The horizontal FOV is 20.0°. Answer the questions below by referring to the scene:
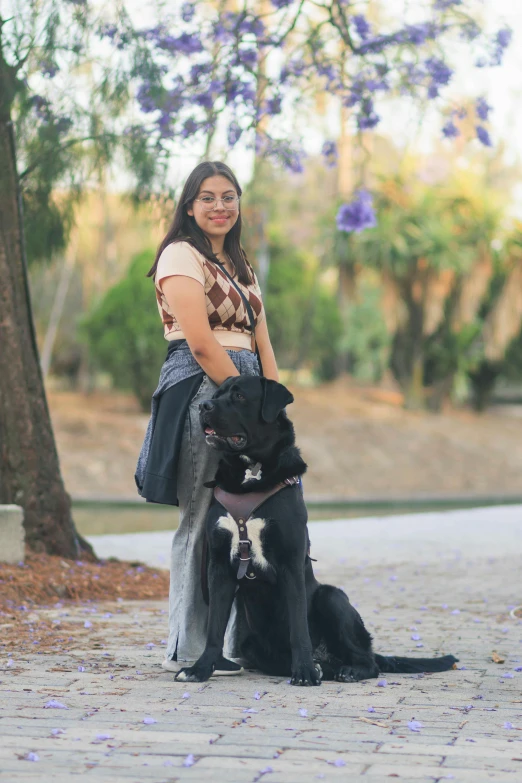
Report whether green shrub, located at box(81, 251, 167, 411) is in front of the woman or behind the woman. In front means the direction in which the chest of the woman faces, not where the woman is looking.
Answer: behind

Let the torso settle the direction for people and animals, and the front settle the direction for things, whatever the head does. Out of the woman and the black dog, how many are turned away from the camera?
0

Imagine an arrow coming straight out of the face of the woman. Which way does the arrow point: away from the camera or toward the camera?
toward the camera

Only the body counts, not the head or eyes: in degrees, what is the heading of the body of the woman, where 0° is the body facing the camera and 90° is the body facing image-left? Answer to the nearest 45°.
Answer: approximately 315°

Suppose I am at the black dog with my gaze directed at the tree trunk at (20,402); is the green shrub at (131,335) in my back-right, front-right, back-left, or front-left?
front-right

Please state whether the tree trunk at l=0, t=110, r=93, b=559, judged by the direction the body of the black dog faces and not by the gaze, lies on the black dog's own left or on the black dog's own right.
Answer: on the black dog's own right

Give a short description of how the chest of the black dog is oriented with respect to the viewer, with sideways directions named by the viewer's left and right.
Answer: facing the viewer and to the left of the viewer
